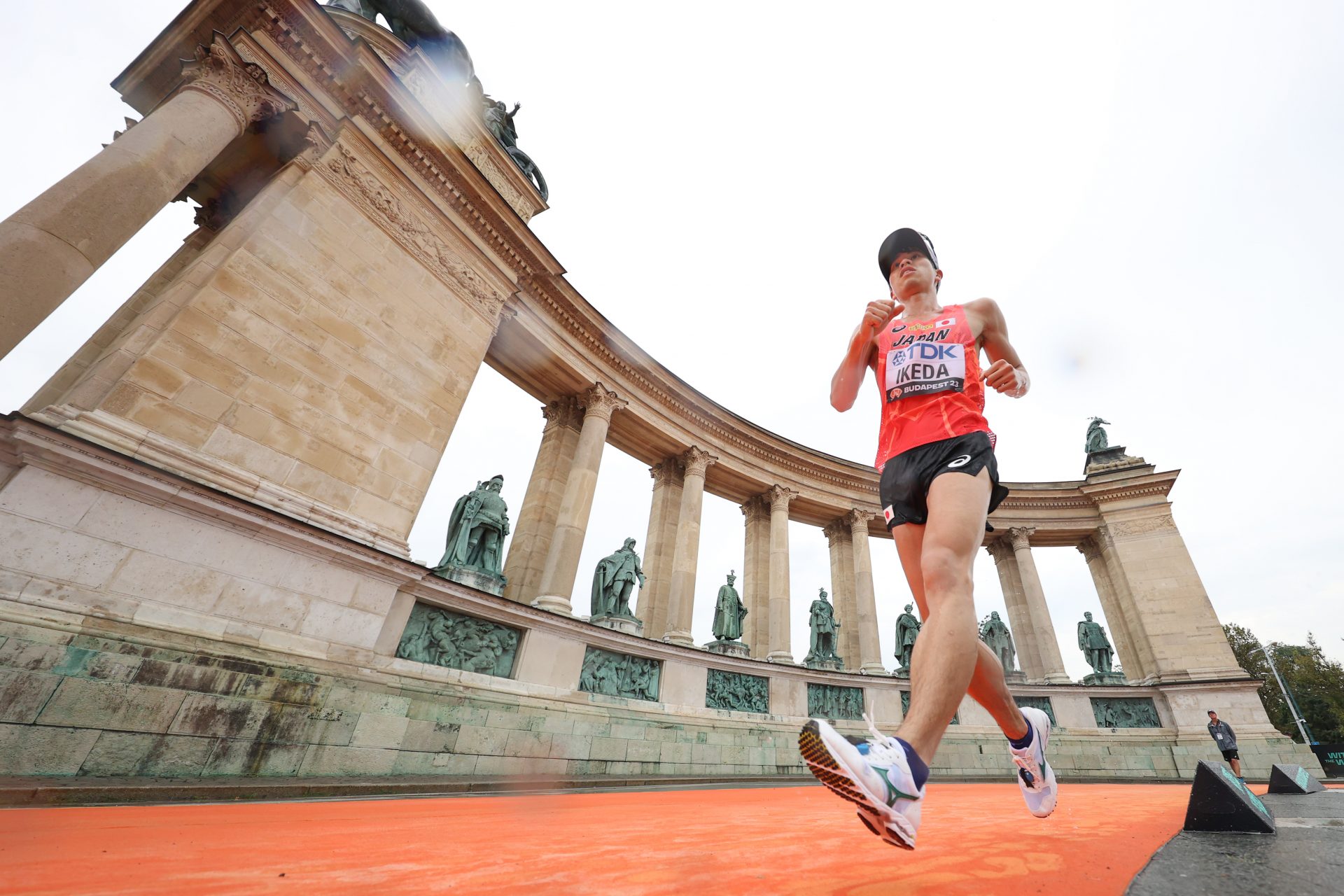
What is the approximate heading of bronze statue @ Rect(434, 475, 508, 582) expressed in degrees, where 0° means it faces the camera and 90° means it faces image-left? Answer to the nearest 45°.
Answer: approximately 315°

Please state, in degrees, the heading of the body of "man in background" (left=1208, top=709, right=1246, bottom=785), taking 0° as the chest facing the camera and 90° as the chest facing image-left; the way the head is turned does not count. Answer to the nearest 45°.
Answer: approximately 45°

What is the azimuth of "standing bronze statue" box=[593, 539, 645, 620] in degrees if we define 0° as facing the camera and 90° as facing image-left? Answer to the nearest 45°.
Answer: approximately 315°

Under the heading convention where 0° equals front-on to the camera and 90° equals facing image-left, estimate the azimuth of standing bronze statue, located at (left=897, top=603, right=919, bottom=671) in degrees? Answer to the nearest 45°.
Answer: approximately 0°

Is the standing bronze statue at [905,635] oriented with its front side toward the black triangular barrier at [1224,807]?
yes
